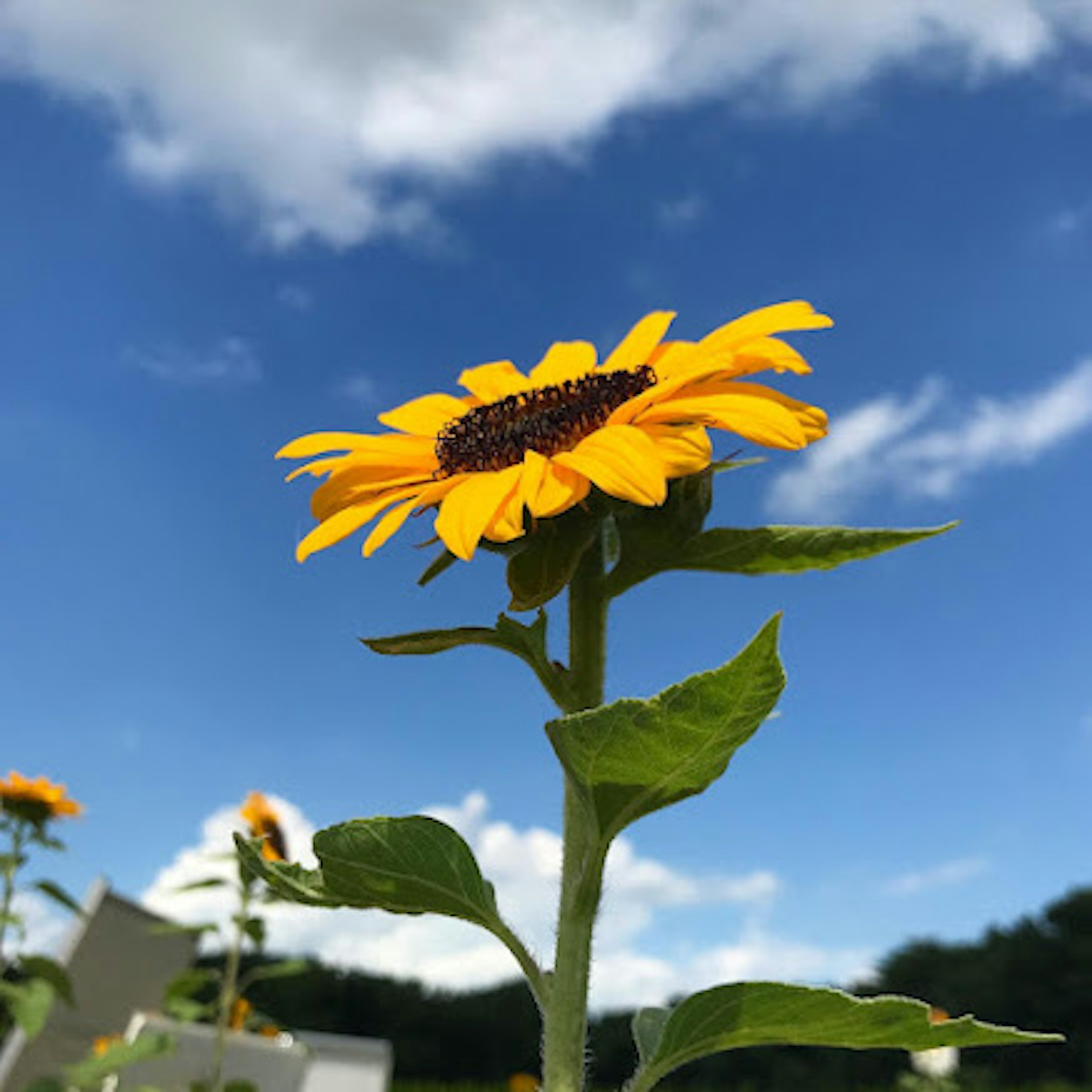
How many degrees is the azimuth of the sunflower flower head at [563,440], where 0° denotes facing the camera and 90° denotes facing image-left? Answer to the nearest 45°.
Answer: approximately 45°

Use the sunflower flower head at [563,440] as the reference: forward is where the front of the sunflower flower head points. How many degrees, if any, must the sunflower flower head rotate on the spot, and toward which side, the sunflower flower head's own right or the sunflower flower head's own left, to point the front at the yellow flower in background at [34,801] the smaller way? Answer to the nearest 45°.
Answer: approximately 90° to the sunflower flower head's own right

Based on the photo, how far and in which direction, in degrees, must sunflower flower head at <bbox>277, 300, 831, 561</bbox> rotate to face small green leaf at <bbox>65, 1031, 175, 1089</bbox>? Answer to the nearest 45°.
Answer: approximately 90° to its right

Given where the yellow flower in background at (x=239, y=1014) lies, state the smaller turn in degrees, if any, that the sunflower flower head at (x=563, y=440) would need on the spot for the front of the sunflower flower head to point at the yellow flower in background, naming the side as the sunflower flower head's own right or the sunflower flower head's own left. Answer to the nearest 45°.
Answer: approximately 135° to the sunflower flower head's own right
